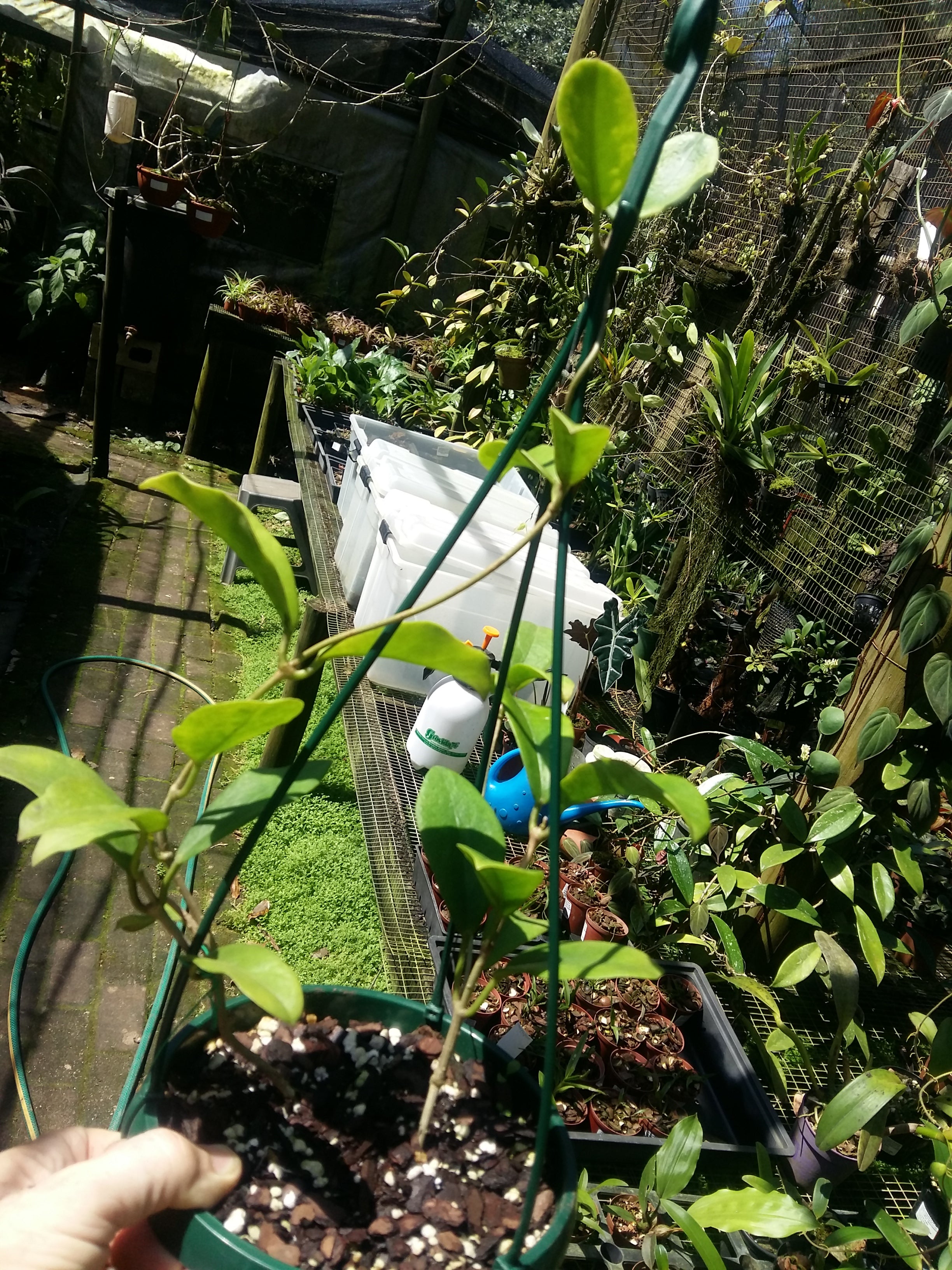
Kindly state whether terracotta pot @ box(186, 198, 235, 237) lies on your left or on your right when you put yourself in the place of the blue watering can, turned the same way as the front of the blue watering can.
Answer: on your left

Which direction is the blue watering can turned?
to the viewer's right

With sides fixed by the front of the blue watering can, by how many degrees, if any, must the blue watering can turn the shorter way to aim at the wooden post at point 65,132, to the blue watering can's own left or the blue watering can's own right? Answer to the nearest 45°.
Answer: approximately 135° to the blue watering can's own left

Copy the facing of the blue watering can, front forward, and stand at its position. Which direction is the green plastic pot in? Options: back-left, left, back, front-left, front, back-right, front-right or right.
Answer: right

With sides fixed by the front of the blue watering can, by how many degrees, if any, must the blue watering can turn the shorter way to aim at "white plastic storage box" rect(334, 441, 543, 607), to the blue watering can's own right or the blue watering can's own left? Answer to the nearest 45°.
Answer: approximately 135° to the blue watering can's own left

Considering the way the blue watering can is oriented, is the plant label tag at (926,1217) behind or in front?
in front

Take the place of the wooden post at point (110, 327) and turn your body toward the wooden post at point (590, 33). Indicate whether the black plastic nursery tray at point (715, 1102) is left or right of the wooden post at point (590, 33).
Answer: right

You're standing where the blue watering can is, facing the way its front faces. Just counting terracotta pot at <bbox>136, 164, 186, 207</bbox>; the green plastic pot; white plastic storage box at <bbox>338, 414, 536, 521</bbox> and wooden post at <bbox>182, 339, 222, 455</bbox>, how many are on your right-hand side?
1

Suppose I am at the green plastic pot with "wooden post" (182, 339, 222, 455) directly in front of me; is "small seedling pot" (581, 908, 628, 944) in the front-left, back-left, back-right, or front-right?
front-right

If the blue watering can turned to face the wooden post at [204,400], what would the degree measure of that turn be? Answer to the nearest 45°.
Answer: approximately 135° to its left
